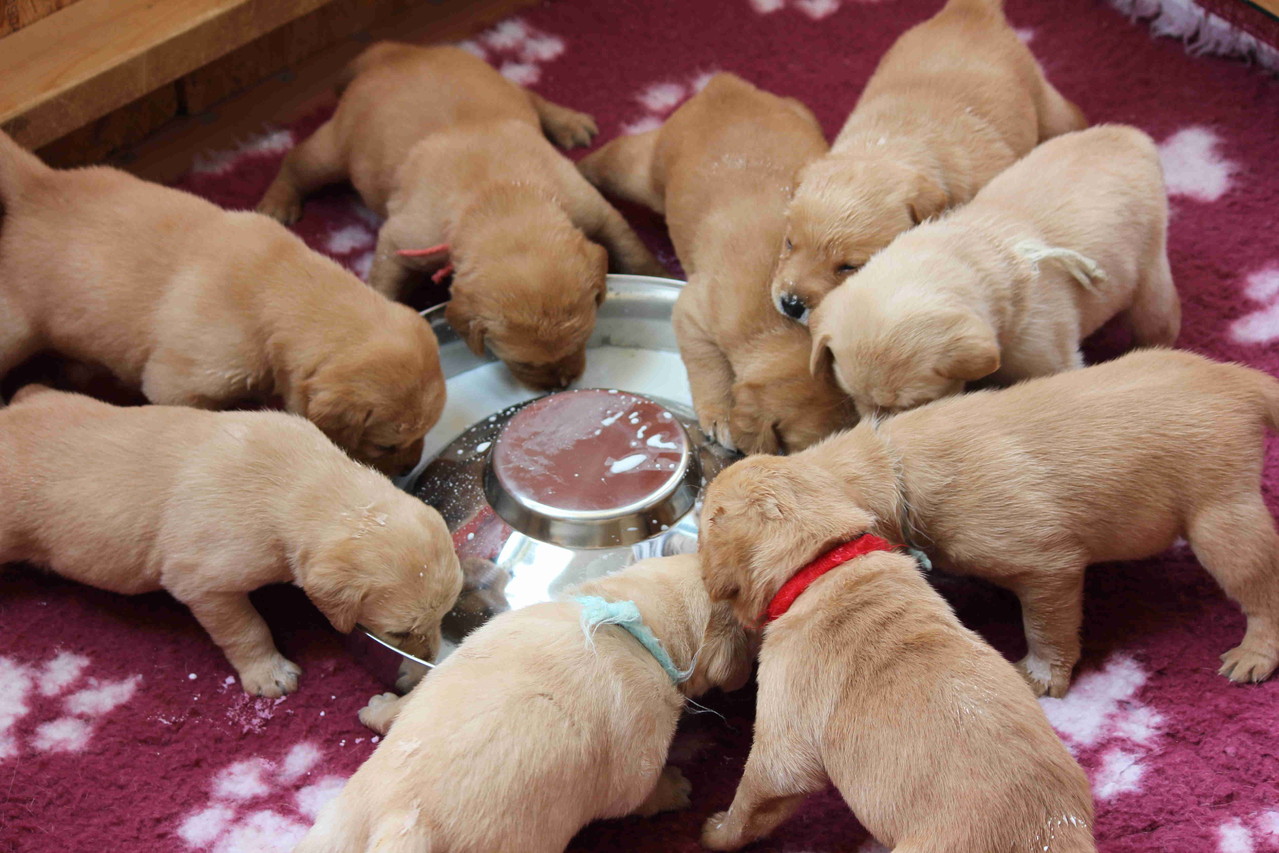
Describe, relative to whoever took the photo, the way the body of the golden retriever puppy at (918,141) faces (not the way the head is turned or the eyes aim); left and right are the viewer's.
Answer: facing the viewer and to the left of the viewer

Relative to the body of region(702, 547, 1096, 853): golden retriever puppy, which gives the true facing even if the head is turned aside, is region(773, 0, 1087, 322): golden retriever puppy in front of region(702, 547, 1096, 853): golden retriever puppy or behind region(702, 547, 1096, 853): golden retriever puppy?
in front

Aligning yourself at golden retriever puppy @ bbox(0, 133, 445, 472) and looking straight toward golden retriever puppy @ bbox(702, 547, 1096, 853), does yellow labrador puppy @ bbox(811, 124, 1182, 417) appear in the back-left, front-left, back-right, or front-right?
front-left

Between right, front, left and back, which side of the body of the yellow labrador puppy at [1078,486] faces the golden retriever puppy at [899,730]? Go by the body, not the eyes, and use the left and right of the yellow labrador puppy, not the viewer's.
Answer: left

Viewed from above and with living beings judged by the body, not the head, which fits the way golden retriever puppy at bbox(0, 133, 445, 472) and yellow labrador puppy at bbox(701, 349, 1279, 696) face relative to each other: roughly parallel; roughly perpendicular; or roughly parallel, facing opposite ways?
roughly parallel, facing opposite ways

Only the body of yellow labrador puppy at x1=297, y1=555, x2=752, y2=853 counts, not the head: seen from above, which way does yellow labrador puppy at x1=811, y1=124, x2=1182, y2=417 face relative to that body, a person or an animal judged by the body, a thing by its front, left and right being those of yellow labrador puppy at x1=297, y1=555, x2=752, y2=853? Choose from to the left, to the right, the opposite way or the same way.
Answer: the opposite way

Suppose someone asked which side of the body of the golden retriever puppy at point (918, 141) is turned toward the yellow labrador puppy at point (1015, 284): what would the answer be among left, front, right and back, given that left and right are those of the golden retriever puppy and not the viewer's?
left

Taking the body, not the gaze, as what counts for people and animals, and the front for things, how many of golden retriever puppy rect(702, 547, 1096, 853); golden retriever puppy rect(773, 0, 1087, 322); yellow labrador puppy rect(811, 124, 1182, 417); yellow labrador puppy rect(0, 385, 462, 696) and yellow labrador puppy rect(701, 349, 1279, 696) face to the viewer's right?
1

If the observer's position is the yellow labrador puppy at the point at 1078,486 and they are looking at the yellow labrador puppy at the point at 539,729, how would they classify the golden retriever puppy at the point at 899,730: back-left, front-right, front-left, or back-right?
front-left

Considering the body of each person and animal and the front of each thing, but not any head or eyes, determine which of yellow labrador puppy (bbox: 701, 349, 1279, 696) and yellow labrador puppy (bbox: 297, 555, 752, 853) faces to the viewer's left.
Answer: yellow labrador puppy (bbox: 701, 349, 1279, 696)

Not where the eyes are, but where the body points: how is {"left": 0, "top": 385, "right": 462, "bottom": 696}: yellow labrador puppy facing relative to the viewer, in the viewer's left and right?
facing to the right of the viewer

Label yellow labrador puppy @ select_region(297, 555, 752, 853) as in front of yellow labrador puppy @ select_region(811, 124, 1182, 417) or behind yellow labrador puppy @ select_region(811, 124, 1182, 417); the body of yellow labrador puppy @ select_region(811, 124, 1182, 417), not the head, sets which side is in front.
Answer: in front

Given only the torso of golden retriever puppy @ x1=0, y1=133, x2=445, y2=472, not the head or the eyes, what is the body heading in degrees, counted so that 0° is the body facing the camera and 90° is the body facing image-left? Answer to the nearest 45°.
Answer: approximately 315°

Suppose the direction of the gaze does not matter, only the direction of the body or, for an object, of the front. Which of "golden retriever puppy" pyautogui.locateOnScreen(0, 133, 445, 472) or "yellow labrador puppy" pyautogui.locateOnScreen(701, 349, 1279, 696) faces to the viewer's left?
the yellow labrador puppy

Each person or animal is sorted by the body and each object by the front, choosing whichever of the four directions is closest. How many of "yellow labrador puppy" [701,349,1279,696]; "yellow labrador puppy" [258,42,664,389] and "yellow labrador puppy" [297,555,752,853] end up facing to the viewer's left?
1

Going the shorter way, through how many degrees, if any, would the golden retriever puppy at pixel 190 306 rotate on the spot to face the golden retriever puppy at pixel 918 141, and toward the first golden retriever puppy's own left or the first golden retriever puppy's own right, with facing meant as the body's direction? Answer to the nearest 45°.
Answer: approximately 45° to the first golden retriever puppy's own left

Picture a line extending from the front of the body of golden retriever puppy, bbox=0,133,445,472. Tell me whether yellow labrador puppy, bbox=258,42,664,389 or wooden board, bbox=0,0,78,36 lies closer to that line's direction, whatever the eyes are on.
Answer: the yellow labrador puppy

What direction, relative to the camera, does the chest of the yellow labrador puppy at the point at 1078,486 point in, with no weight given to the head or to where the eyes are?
to the viewer's left

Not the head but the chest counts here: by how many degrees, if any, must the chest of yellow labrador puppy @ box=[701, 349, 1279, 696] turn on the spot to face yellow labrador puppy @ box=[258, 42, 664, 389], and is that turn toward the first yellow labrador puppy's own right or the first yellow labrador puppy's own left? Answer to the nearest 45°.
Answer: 0° — it already faces it

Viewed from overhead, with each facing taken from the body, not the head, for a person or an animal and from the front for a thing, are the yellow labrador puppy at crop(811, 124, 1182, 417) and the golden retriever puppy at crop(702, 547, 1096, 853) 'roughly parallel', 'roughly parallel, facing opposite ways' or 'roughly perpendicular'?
roughly perpendicular
